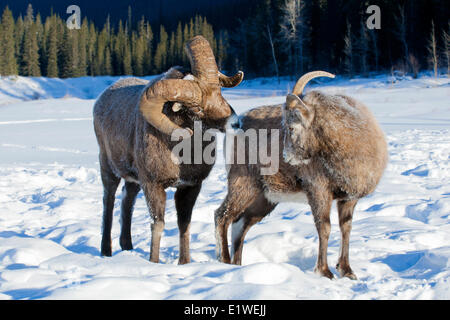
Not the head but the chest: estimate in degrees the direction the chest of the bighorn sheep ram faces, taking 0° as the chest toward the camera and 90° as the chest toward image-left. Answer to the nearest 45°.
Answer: approximately 315°

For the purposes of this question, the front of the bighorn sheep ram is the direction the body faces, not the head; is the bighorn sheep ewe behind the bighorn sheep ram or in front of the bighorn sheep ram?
in front
